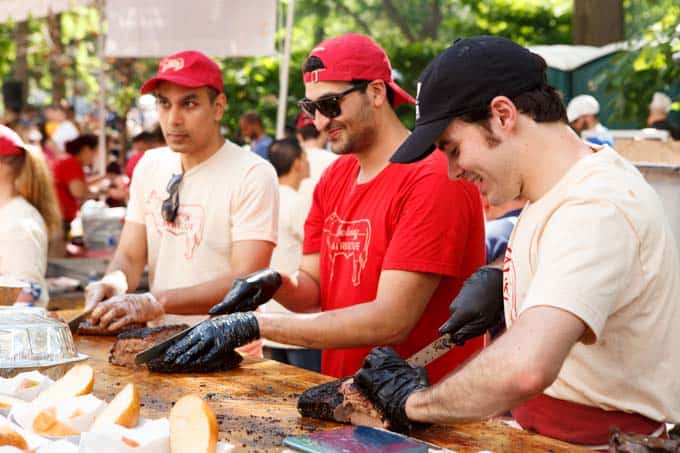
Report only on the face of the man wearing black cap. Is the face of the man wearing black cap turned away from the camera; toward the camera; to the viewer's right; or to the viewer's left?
to the viewer's left

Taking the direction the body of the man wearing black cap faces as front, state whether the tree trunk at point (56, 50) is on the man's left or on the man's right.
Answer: on the man's right

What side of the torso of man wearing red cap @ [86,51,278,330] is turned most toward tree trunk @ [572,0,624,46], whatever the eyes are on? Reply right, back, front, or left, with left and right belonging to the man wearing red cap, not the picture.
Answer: back

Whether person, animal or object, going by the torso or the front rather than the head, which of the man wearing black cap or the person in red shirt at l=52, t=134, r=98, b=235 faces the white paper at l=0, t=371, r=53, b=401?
the man wearing black cap

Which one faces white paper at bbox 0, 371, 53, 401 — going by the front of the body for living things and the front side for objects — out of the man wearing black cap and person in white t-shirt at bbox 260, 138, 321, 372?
the man wearing black cap

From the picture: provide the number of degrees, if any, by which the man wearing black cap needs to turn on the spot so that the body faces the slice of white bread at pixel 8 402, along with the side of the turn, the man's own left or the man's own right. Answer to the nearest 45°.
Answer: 0° — they already face it

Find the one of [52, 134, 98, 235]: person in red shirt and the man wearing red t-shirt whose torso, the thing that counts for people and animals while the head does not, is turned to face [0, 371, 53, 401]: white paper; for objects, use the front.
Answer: the man wearing red t-shirt

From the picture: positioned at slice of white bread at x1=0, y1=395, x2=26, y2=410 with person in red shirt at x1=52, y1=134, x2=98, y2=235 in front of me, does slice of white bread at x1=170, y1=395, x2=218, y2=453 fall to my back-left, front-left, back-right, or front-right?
back-right

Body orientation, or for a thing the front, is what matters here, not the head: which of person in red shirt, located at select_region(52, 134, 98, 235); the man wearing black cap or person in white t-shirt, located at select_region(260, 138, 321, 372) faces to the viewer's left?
the man wearing black cap

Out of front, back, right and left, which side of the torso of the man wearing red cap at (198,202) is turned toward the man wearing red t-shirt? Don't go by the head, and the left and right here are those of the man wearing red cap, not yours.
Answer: left

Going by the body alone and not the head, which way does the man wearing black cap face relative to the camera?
to the viewer's left

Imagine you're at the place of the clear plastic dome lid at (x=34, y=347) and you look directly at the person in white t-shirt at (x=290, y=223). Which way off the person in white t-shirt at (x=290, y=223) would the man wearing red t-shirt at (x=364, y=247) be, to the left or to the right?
right

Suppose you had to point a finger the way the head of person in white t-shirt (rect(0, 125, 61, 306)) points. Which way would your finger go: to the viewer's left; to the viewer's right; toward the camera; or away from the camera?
to the viewer's left

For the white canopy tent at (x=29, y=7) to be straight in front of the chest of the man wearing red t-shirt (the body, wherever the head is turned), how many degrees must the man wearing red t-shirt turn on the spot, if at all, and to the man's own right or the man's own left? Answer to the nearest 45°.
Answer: approximately 90° to the man's own right
